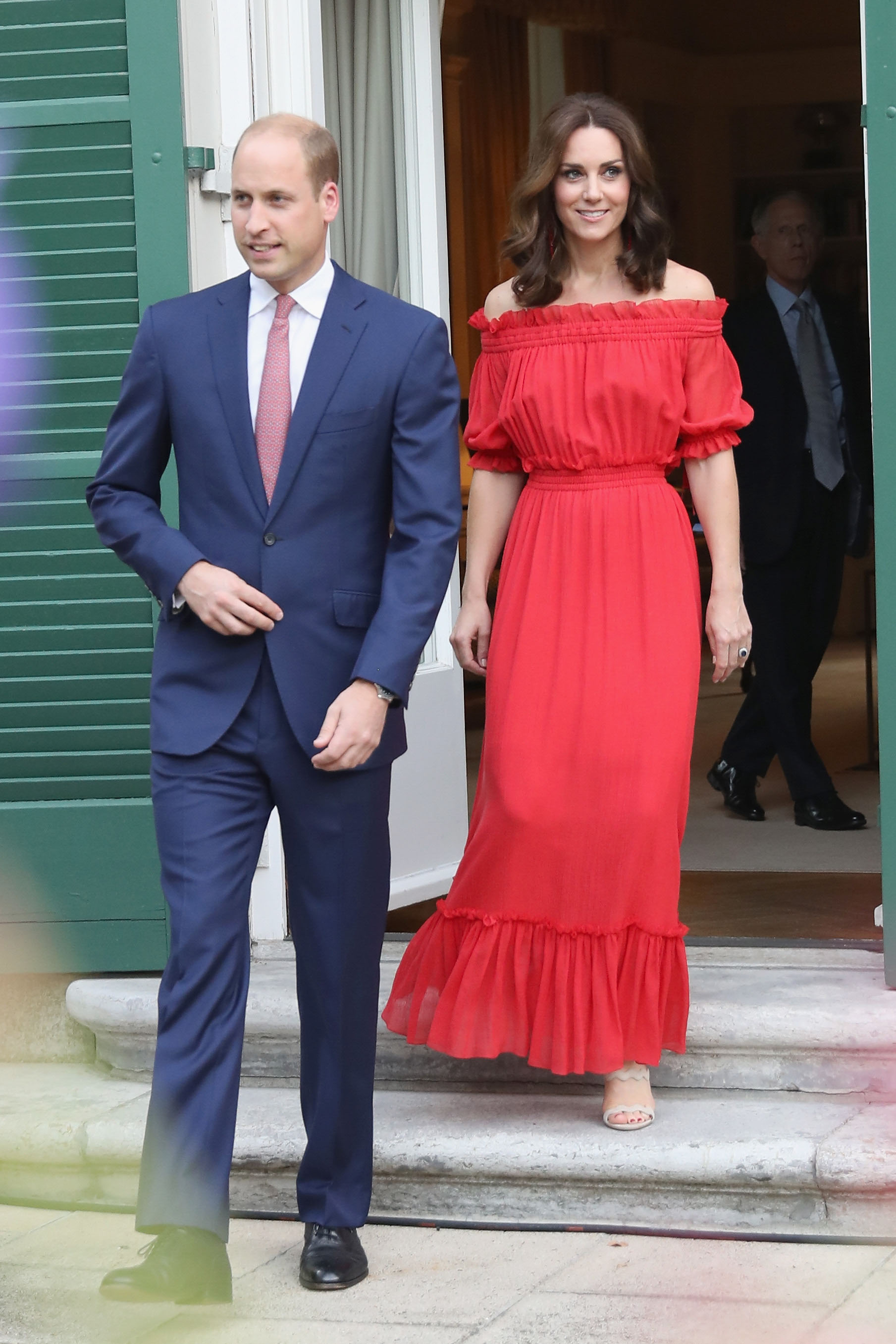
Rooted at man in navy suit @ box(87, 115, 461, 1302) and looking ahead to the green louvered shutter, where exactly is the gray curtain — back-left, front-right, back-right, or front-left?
front-right

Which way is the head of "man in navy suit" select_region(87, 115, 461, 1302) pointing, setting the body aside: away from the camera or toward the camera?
toward the camera

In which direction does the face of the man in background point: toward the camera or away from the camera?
toward the camera

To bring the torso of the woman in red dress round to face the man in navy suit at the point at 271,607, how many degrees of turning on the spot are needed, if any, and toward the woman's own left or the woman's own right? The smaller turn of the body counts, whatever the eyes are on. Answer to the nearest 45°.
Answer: approximately 45° to the woman's own right

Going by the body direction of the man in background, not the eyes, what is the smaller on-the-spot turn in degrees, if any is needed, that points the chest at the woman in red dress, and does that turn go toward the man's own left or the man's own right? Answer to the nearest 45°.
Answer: approximately 45° to the man's own right

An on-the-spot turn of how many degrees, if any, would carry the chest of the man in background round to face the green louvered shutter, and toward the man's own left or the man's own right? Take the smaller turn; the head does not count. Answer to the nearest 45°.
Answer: approximately 90° to the man's own right

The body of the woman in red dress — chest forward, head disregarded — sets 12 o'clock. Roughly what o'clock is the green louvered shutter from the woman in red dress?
The green louvered shutter is roughly at 4 o'clock from the woman in red dress.

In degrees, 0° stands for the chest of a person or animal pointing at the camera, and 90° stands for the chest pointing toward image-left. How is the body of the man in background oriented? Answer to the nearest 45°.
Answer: approximately 315°

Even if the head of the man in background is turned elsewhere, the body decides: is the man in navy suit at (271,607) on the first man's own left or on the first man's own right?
on the first man's own right

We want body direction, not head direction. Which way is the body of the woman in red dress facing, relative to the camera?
toward the camera

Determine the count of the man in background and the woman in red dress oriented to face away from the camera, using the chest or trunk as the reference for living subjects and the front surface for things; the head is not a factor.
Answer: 0
